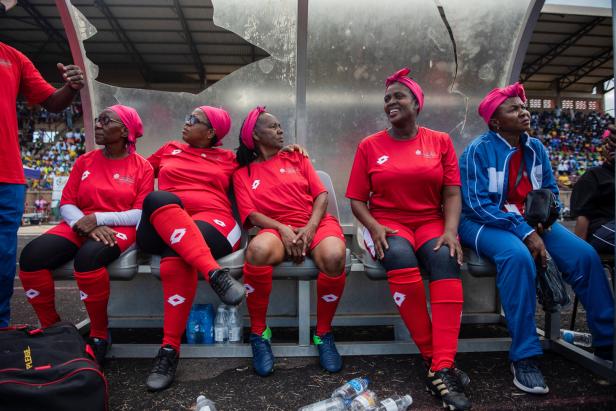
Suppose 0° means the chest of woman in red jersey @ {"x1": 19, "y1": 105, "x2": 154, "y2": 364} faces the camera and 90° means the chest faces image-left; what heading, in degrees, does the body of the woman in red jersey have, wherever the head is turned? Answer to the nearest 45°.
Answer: approximately 45°

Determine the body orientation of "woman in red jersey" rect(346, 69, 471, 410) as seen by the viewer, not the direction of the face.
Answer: toward the camera

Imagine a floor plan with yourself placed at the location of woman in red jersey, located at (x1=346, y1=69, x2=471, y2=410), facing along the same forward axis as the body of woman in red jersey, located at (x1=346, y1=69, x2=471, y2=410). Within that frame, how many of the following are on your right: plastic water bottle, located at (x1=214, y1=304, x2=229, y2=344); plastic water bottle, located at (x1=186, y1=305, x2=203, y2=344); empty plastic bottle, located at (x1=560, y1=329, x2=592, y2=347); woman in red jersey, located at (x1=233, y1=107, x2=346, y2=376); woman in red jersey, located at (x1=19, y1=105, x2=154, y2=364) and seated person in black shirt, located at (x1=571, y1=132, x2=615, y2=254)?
4

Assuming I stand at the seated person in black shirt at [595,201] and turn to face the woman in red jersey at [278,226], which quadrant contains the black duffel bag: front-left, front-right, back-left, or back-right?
front-left

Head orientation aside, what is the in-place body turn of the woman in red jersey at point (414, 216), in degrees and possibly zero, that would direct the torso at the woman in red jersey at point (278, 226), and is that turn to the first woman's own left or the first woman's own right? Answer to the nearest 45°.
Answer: approximately 90° to the first woman's own right

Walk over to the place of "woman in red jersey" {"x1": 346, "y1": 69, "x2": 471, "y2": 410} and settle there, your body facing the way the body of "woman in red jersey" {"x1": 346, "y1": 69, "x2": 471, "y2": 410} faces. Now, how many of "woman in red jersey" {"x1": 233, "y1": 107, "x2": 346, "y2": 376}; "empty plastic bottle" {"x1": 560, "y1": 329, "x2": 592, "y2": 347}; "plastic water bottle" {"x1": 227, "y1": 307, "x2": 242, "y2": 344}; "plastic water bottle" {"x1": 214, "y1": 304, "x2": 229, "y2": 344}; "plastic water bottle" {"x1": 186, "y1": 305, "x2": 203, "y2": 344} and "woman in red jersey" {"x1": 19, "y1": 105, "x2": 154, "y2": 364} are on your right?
5

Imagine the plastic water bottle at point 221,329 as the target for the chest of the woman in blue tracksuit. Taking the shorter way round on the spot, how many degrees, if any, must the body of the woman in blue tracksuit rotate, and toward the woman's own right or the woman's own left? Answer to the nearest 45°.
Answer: approximately 135° to the woman's own right

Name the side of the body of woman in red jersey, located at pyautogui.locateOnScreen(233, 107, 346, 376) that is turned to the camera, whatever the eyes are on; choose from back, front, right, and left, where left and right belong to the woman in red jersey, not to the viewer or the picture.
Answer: front

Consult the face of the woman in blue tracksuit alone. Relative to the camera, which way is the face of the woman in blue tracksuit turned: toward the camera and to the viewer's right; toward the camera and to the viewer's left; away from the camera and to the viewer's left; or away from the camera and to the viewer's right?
toward the camera and to the viewer's right

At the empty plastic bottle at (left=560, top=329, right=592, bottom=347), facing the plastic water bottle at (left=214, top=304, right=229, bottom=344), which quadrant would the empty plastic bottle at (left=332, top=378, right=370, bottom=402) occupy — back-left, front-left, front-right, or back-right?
front-left

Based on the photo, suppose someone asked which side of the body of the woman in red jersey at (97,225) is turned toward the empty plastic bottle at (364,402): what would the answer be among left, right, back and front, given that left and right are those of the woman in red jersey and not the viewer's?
left
